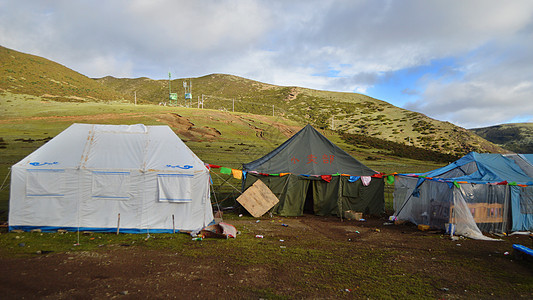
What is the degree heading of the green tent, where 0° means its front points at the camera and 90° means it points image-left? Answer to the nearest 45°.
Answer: approximately 0°

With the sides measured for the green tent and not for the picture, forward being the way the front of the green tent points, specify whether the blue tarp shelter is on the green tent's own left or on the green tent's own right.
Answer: on the green tent's own left

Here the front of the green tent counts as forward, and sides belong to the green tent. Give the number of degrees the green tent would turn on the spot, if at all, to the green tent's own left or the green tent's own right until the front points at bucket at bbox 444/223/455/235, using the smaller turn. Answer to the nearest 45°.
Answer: approximately 45° to the green tent's own left

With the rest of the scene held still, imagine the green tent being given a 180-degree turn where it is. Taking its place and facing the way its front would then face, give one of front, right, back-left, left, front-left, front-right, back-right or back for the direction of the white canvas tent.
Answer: back-left
